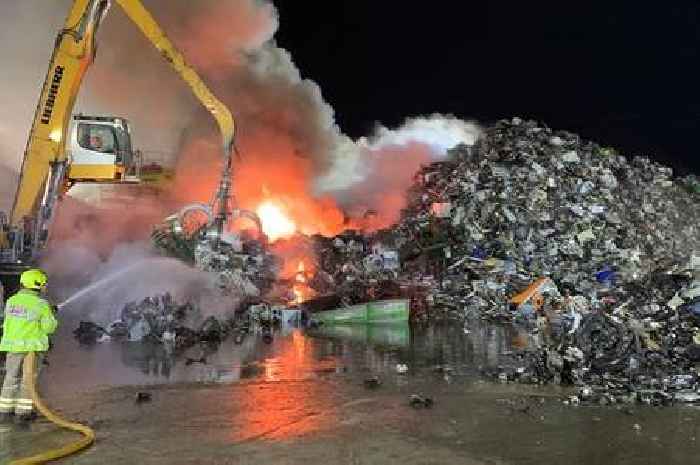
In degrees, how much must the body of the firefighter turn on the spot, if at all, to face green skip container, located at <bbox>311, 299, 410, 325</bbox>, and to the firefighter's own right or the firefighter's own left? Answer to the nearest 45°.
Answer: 0° — they already face it

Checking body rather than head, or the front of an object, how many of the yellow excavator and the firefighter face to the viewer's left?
0

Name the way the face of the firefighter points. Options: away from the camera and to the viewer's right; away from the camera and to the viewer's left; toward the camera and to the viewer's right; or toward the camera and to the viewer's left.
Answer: away from the camera and to the viewer's right

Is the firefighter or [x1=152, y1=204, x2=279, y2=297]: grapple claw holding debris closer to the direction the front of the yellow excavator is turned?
the grapple claw holding debris

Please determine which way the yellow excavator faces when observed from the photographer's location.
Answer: facing to the right of the viewer

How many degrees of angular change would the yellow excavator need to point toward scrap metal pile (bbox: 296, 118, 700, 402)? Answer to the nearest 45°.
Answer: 0° — it already faces it

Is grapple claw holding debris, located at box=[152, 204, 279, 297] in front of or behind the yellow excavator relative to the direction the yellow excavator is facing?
in front

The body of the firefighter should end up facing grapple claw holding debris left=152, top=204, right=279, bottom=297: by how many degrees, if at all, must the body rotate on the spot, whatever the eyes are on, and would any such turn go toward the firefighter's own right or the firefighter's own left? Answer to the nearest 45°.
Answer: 0° — they already face it

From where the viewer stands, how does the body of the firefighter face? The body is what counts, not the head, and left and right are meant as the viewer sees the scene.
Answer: facing away from the viewer and to the right of the viewer

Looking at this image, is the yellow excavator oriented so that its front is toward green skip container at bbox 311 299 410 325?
yes

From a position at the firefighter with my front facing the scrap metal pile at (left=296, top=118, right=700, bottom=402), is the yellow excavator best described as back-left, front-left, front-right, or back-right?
front-left

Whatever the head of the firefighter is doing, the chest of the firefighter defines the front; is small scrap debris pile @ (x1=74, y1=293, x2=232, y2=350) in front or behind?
in front
